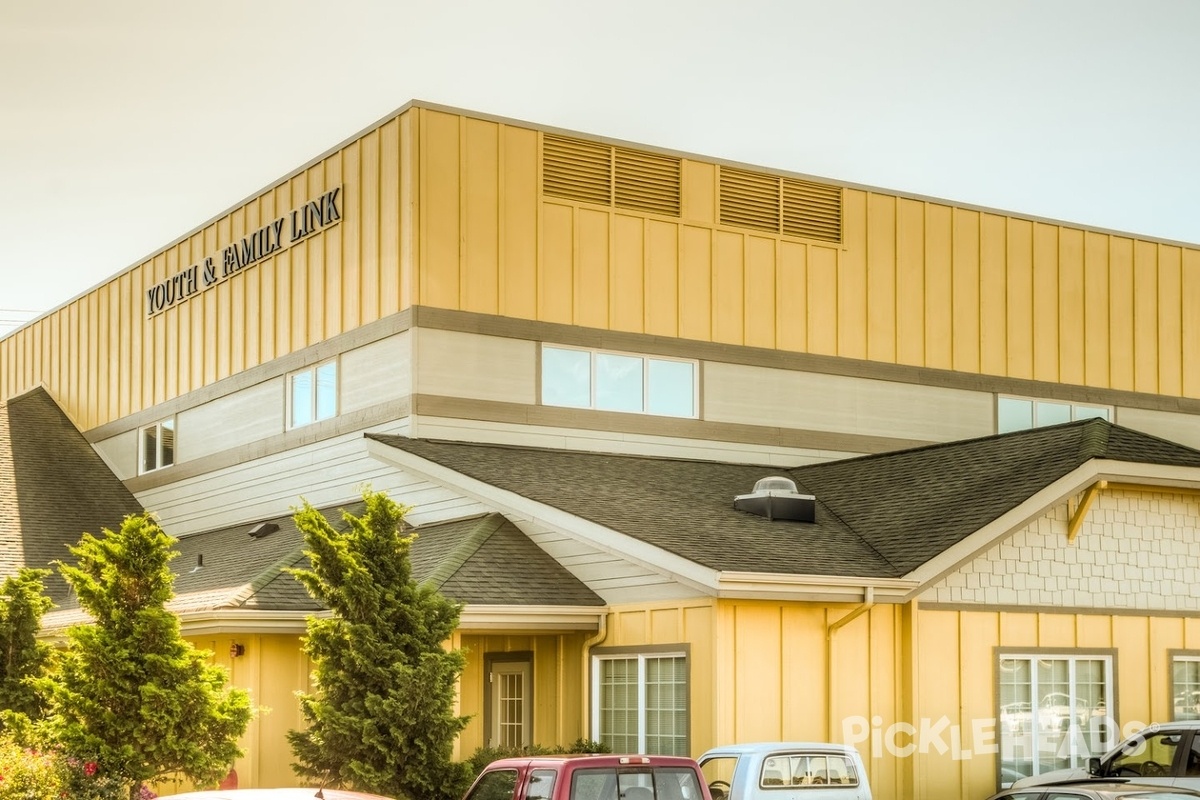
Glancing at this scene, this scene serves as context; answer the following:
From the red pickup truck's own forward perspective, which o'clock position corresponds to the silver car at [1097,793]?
The silver car is roughly at 4 o'clock from the red pickup truck.

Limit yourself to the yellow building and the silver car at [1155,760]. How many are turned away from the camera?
0

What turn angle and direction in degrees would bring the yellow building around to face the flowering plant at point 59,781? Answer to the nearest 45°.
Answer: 0° — it already faces it

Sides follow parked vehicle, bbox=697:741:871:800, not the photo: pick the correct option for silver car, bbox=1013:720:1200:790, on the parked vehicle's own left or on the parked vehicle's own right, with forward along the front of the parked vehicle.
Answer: on the parked vehicle's own right

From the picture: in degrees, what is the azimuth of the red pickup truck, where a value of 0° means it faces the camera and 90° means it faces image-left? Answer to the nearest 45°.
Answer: approximately 135°

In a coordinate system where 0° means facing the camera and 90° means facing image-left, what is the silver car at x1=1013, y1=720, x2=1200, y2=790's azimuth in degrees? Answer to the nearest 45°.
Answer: approximately 90°

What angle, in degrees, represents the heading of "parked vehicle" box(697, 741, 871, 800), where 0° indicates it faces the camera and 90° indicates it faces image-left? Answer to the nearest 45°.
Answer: approximately 135°

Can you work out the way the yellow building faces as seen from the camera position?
facing the viewer and to the left of the viewer
